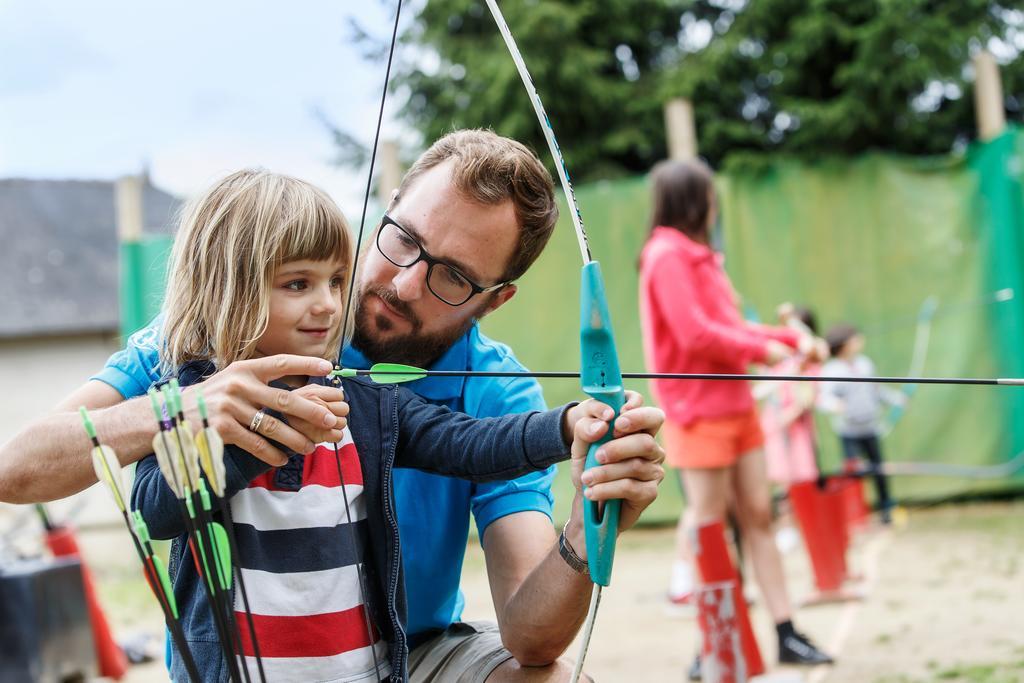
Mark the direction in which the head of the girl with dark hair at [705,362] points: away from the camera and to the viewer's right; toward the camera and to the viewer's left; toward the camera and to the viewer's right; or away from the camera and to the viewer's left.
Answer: away from the camera and to the viewer's right

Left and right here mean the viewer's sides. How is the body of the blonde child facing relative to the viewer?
facing the viewer and to the right of the viewer

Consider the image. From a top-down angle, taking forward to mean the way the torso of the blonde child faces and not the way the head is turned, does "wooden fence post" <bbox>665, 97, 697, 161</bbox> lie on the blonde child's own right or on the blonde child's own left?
on the blonde child's own left

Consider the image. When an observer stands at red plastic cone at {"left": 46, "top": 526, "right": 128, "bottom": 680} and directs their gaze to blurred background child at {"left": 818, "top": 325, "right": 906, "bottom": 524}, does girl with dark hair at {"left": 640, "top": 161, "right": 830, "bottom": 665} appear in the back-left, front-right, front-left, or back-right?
front-right

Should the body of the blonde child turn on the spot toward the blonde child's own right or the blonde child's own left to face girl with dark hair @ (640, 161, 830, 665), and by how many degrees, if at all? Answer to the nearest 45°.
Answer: approximately 90° to the blonde child's own left

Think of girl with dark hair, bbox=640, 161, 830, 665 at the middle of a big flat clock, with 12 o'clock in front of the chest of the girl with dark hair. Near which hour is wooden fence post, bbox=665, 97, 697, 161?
The wooden fence post is roughly at 9 o'clock from the girl with dark hair.

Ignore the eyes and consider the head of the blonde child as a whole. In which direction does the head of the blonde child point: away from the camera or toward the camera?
toward the camera

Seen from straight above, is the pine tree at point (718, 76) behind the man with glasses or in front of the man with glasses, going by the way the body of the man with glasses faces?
behind

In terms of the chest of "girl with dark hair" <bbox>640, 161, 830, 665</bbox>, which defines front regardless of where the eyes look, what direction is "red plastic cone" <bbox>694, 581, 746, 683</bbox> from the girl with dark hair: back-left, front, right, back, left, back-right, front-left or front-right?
right

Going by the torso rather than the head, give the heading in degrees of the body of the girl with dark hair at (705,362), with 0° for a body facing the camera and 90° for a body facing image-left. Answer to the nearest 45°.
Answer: approximately 270°
